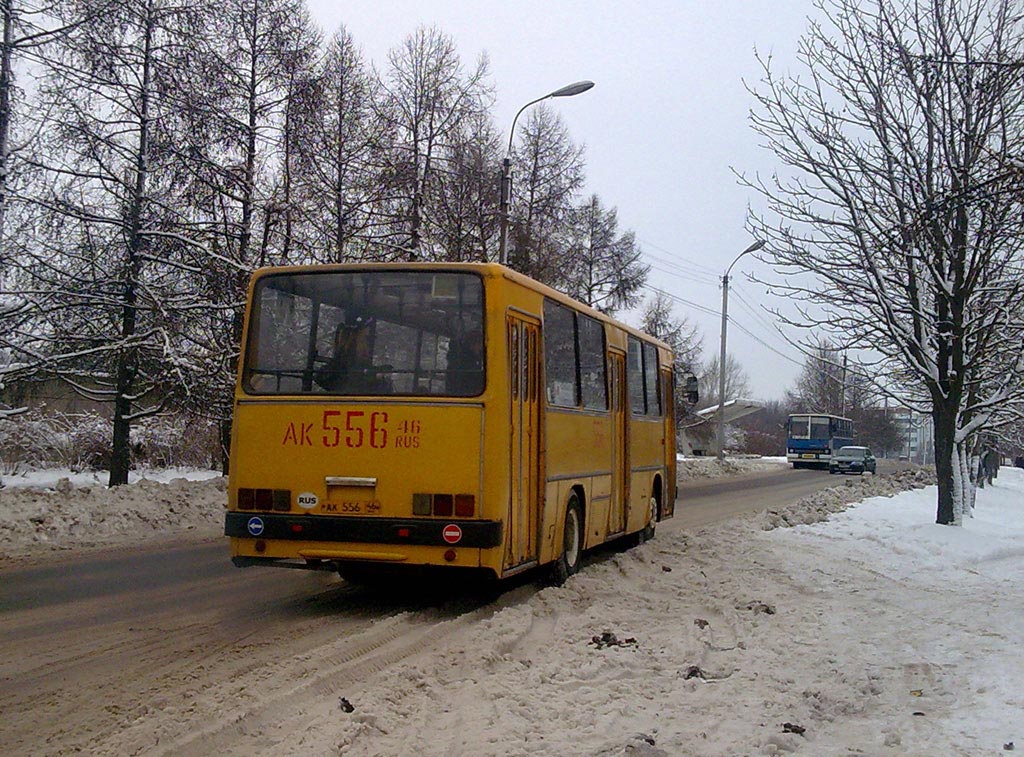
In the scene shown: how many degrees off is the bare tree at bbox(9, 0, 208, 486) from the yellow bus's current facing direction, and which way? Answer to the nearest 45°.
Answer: approximately 90° to its left

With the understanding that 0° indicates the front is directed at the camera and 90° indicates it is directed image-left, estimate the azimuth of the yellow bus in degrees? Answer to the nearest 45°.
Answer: approximately 225°

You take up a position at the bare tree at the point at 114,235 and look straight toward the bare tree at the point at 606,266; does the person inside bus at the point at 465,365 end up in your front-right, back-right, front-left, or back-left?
back-right

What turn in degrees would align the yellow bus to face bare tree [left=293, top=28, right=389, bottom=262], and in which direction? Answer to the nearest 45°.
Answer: approximately 45° to its left

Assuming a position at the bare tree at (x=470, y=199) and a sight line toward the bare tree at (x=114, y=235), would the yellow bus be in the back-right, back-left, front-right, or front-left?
front-left

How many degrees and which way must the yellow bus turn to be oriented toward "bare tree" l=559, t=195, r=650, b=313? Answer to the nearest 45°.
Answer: approximately 45° to its left

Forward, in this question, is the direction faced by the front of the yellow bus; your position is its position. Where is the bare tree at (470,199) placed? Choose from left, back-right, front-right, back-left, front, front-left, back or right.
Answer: front-left

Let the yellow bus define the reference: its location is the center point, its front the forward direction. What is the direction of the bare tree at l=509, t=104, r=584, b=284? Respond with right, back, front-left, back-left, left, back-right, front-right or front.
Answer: front-left

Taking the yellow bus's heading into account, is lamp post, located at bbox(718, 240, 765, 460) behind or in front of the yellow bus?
in front
